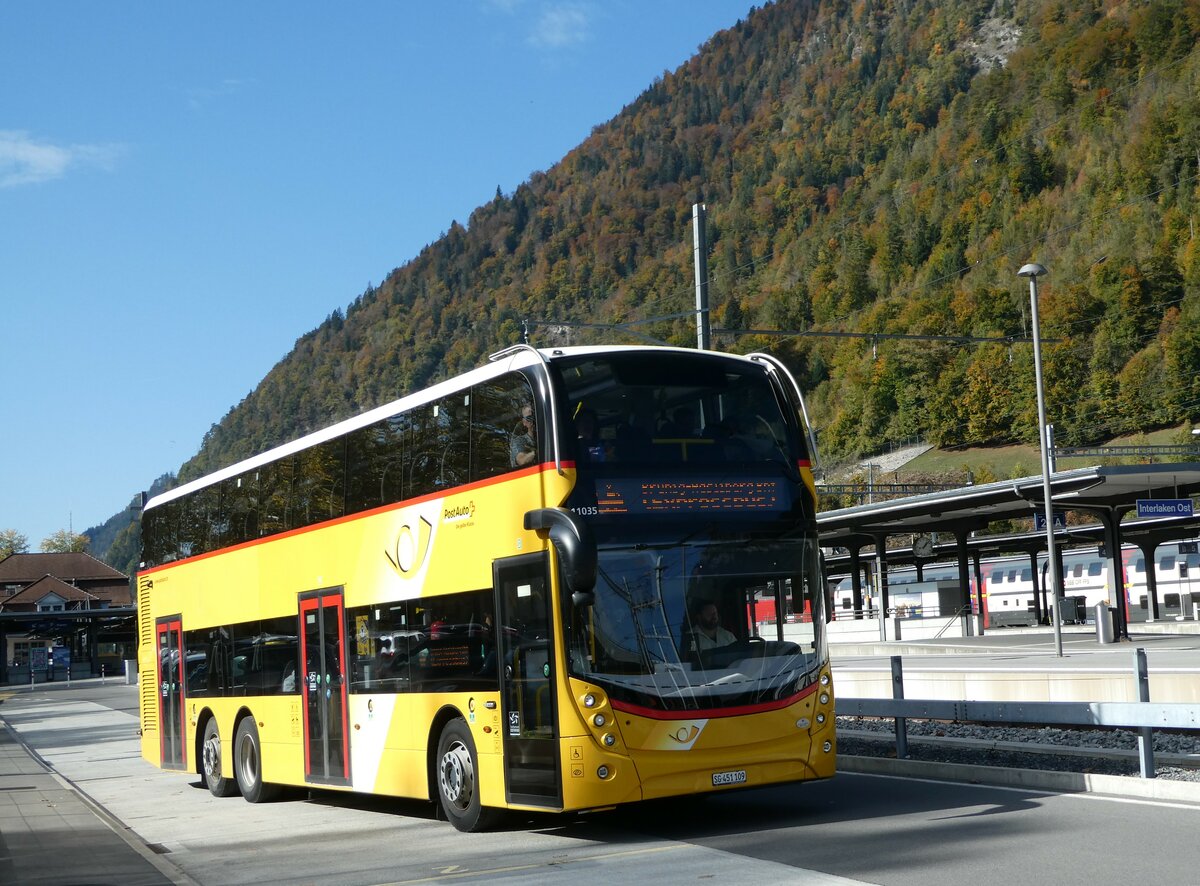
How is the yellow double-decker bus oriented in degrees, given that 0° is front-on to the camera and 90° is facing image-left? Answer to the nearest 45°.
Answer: approximately 315°

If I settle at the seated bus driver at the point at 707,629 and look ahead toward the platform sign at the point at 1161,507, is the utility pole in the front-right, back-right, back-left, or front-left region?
front-left

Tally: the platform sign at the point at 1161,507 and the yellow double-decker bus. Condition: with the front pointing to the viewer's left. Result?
0

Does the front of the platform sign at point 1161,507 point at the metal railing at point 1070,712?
yes

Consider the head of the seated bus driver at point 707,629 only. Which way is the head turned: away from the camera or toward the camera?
toward the camera

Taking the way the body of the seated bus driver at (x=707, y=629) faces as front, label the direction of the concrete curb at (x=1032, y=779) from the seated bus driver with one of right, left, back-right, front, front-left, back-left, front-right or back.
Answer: left

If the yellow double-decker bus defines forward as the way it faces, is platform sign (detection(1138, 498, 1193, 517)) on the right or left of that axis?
on its left

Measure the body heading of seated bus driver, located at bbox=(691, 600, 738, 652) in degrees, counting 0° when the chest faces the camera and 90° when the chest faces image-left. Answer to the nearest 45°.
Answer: approximately 315°

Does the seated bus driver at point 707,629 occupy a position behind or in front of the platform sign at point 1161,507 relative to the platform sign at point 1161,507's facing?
in front

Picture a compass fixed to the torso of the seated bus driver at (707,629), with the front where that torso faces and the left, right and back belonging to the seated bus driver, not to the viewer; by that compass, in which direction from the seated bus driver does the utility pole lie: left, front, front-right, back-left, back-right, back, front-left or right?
back-left

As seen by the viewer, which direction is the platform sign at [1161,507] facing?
toward the camera

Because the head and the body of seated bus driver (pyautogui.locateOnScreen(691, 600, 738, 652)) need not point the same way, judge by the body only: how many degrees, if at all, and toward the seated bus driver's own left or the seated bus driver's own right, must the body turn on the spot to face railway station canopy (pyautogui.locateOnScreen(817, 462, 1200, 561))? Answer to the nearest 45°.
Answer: approximately 135° to the seated bus driver's own left

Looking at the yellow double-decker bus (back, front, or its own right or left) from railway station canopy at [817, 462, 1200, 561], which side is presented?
left

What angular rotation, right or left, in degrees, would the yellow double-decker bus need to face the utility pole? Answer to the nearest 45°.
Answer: approximately 135° to its left
